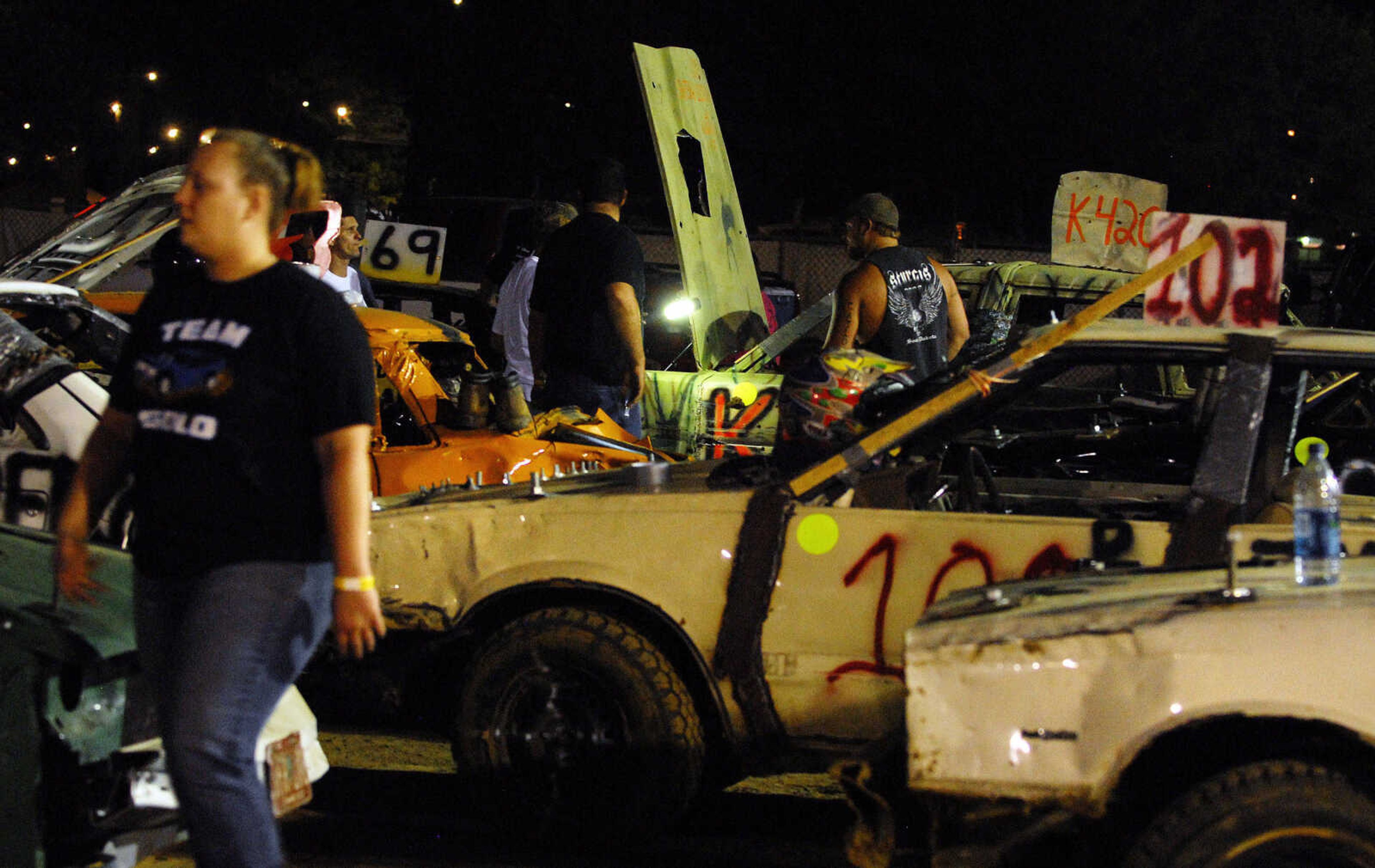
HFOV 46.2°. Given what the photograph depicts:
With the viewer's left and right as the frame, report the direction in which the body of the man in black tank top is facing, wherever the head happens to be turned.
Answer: facing away from the viewer and to the left of the viewer

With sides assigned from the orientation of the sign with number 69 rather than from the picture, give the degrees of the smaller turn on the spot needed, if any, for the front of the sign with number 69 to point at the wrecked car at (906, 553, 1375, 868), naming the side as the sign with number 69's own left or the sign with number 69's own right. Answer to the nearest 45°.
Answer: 0° — it already faces it

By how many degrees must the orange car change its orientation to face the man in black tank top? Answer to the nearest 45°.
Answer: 0° — it already faces them

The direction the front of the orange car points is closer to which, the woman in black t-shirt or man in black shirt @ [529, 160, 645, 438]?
the man in black shirt

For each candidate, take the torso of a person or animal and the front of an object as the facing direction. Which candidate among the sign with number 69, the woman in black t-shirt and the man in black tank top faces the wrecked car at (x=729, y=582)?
the sign with number 69

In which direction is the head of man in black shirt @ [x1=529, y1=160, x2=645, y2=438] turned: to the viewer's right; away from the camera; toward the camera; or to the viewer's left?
away from the camera

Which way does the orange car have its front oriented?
to the viewer's right

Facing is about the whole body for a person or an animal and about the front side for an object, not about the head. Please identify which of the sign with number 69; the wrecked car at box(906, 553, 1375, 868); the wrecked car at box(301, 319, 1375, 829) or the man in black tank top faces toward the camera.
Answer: the sign with number 69

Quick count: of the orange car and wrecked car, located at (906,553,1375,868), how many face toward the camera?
0

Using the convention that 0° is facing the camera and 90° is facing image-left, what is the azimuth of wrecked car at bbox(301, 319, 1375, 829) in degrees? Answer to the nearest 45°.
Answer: approximately 90°

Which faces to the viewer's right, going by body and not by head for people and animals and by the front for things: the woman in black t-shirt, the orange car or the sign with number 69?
the orange car

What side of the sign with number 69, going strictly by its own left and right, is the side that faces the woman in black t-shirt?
front

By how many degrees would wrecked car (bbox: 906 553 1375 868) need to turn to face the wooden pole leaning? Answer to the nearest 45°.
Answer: approximately 45° to its right

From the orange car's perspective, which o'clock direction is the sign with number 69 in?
The sign with number 69 is roughly at 9 o'clock from the orange car.
